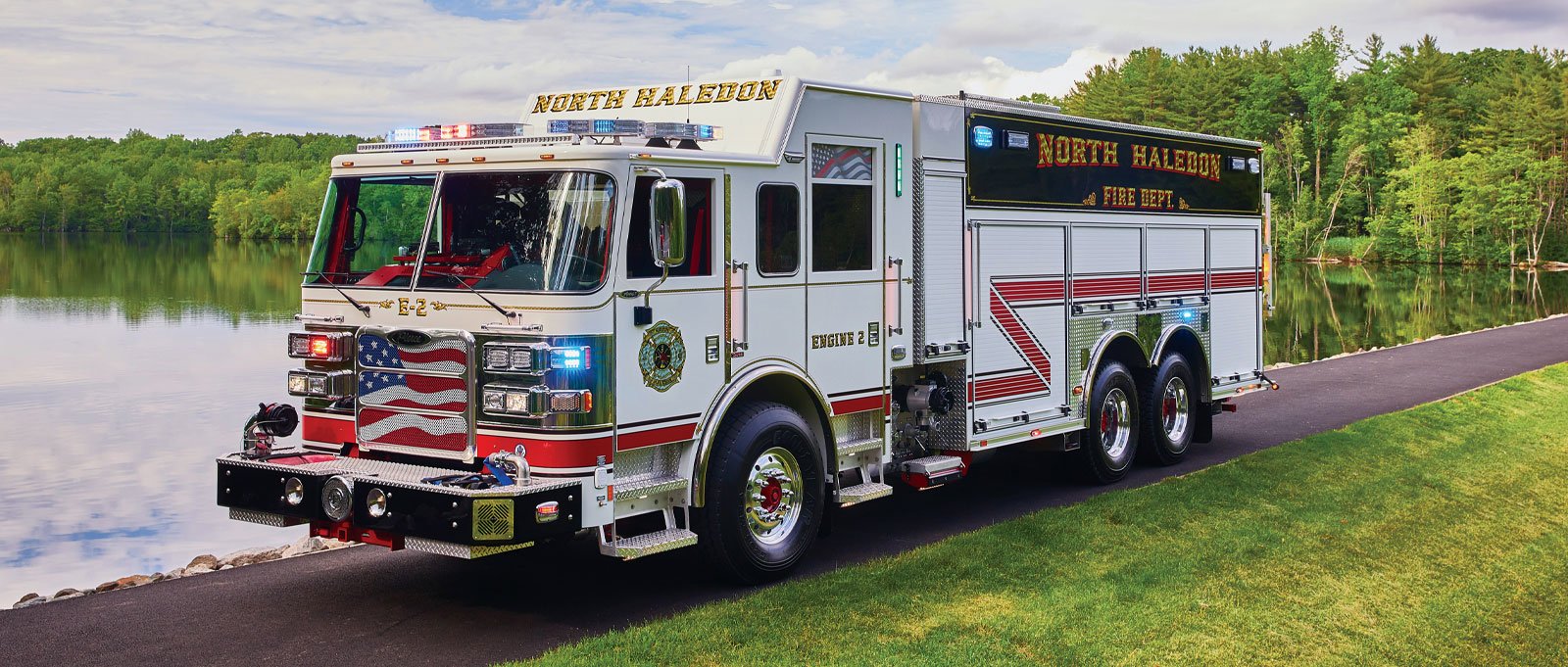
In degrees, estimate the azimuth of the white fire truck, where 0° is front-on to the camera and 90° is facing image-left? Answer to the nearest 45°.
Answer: approximately 45°
